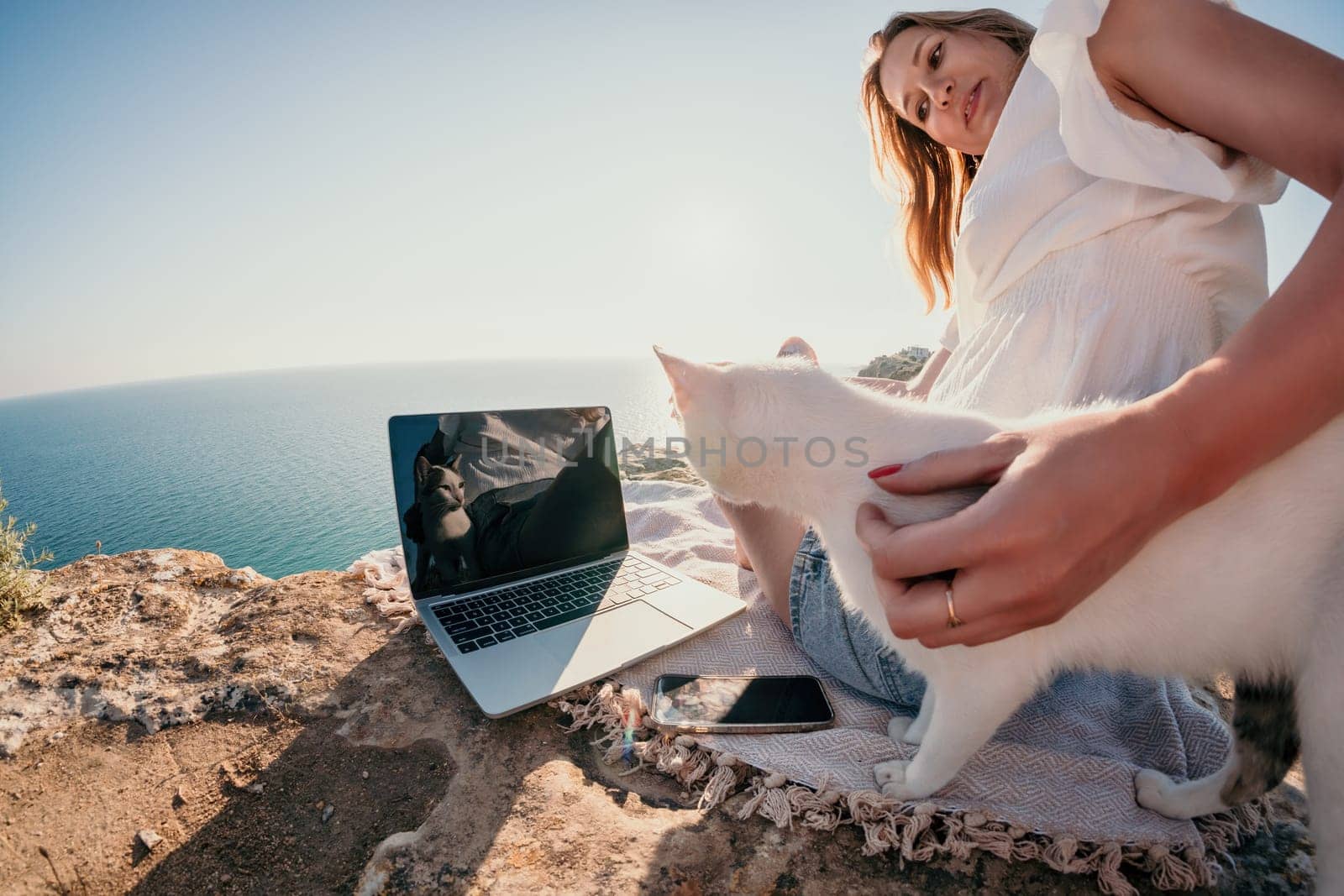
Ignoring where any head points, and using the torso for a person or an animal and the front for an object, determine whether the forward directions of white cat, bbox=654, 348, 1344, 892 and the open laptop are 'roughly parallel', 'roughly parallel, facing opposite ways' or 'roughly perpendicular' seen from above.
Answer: roughly parallel, facing opposite ways

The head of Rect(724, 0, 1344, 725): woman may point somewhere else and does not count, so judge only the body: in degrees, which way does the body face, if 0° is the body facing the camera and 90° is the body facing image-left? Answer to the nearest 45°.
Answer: approximately 45°

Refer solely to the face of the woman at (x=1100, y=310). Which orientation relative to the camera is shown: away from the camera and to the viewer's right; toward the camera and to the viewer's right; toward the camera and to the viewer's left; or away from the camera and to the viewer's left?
toward the camera and to the viewer's left

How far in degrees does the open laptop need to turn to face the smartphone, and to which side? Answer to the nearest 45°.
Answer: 0° — it already faces it

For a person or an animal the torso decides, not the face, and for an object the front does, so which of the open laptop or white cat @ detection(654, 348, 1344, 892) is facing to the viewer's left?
the white cat

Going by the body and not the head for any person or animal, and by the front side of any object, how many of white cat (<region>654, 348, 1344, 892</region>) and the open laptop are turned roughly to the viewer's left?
1

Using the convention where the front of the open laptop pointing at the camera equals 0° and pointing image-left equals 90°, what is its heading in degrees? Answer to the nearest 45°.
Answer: approximately 315°

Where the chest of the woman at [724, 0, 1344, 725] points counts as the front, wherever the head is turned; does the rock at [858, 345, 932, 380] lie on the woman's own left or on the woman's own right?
on the woman's own right

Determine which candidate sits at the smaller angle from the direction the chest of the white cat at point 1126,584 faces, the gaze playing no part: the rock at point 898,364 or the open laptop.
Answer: the open laptop

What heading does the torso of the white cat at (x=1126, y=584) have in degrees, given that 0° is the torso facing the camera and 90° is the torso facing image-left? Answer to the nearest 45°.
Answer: approximately 90°
